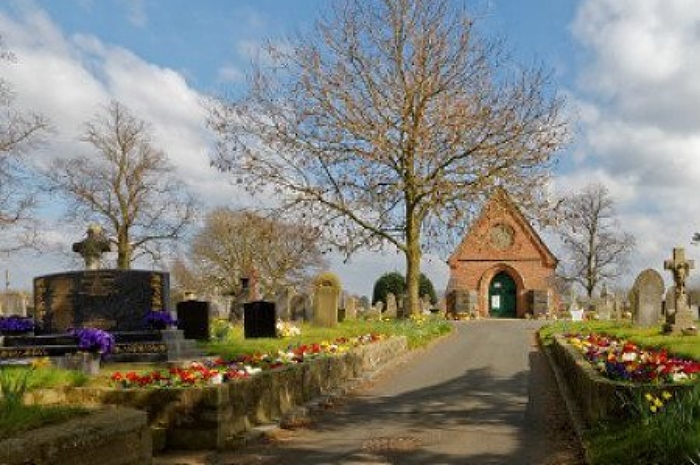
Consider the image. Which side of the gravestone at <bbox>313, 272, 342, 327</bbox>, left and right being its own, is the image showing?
front

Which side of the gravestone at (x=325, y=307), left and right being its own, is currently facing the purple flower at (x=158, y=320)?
front

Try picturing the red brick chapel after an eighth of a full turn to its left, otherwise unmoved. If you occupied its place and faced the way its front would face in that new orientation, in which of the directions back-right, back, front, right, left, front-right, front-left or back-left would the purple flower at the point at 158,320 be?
front-right

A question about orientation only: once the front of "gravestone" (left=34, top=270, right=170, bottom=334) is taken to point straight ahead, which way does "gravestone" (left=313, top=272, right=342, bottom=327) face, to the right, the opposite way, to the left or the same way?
the same way

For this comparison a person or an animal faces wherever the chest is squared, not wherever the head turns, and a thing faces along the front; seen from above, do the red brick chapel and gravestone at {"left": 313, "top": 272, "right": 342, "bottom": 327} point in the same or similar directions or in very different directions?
same or similar directions

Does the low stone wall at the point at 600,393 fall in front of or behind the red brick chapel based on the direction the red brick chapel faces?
in front

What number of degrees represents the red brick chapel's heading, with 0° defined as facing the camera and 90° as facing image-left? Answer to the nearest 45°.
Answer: approximately 0°

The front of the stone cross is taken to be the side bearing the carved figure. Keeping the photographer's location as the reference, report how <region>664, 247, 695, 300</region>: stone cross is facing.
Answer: facing the viewer

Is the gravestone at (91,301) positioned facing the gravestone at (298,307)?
no

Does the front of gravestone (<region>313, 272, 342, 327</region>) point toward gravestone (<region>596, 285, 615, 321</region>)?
no

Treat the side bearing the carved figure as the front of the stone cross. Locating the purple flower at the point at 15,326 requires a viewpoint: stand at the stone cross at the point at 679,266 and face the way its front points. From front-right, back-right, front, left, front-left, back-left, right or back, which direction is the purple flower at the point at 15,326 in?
front-right

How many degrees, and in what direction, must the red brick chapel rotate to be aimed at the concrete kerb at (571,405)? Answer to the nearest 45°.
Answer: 0° — it already faces it

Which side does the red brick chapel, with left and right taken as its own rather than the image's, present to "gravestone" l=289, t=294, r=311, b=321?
front

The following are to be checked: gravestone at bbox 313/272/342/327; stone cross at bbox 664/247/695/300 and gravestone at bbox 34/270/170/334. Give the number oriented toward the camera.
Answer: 3

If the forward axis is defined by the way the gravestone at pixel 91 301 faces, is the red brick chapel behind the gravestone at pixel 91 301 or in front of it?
behind

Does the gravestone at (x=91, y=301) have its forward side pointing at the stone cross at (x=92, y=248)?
no
